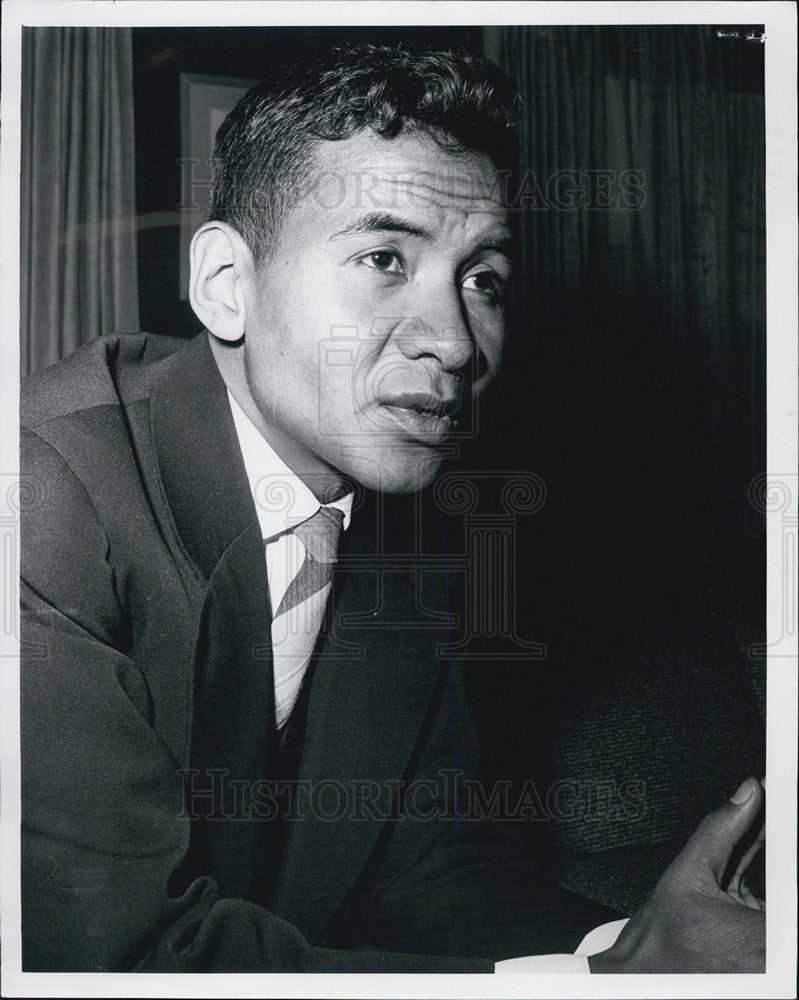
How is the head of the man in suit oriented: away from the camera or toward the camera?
toward the camera
